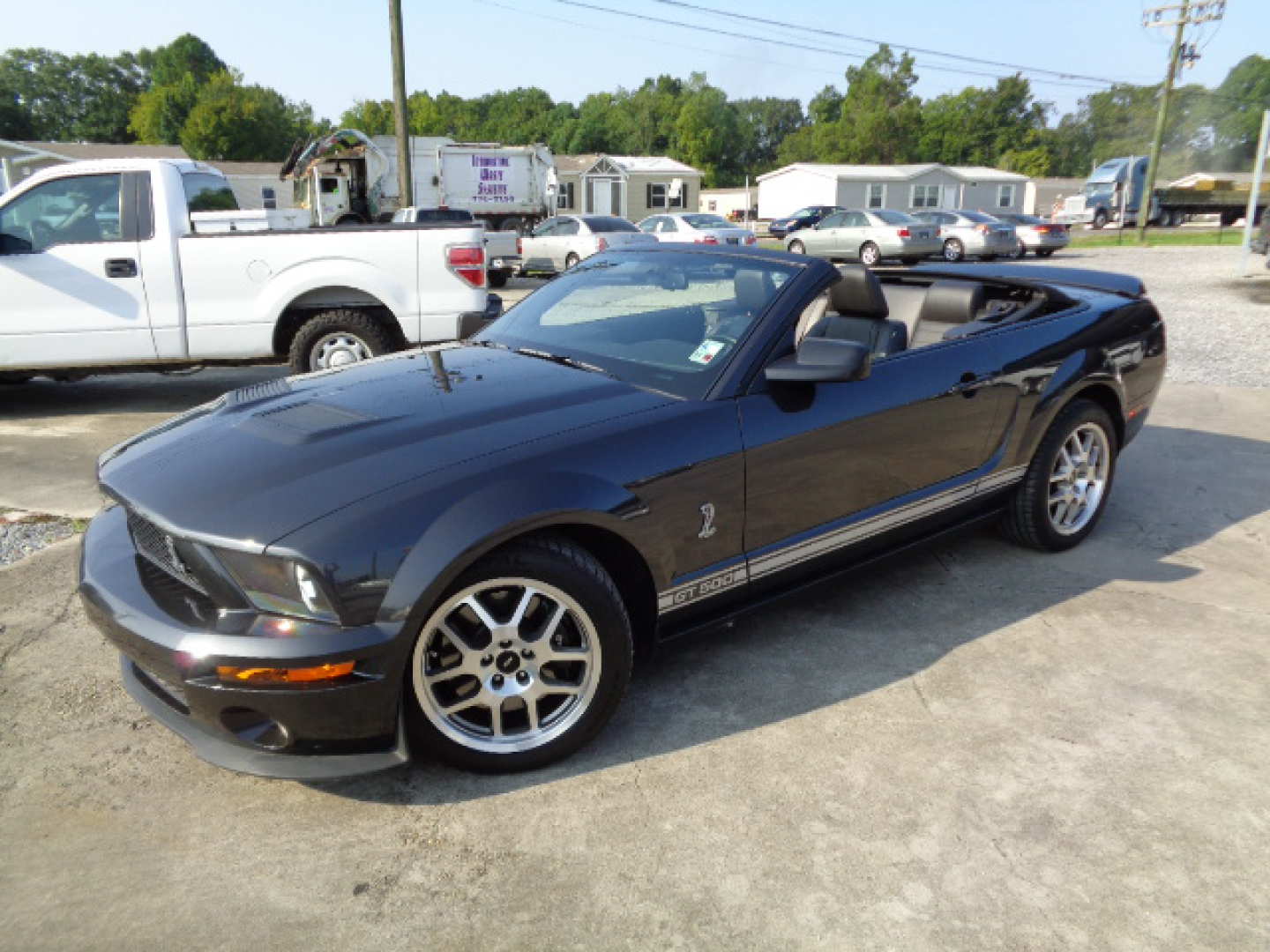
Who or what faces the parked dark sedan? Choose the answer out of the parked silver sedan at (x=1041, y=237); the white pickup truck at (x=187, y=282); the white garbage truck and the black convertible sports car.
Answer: the parked silver sedan

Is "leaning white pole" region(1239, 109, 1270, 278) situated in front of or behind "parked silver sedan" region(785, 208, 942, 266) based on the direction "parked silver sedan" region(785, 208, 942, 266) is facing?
behind

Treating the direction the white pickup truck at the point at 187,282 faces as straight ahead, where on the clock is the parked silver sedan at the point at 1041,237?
The parked silver sedan is roughly at 5 o'clock from the white pickup truck.

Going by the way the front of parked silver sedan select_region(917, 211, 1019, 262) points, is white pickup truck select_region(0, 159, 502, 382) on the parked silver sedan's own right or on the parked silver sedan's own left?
on the parked silver sedan's own left

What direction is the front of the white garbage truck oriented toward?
to the viewer's left

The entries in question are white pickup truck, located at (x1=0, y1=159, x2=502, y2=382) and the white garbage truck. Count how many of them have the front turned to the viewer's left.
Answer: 2

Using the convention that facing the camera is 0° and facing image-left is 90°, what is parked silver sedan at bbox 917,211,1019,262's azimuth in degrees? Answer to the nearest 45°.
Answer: approximately 135°

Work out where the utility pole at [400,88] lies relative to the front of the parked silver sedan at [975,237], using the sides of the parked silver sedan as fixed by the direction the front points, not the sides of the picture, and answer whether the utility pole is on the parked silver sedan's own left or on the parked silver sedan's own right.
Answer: on the parked silver sedan's own left

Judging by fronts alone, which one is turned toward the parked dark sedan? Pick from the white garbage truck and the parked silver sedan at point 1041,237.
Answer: the parked silver sedan

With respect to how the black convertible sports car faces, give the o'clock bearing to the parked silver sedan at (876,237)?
The parked silver sedan is roughly at 5 o'clock from the black convertible sports car.

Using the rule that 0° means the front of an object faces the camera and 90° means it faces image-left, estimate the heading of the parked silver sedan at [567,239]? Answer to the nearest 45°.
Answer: approximately 135°

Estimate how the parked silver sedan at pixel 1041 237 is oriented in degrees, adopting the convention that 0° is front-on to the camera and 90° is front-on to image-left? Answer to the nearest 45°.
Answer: approximately 135°

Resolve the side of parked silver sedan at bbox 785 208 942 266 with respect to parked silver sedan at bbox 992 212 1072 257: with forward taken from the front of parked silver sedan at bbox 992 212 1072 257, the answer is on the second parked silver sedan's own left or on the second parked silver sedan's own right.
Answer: on the second parked silver sedan's own left

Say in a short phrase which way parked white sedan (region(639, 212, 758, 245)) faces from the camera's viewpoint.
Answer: facing away from the viewer and to the left of the viewer

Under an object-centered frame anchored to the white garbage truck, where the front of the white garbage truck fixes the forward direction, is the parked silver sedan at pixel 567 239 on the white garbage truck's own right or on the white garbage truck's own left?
on the white garbage truck's own left

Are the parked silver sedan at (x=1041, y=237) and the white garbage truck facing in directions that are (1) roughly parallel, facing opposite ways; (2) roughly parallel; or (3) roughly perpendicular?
roughly perpendicular
